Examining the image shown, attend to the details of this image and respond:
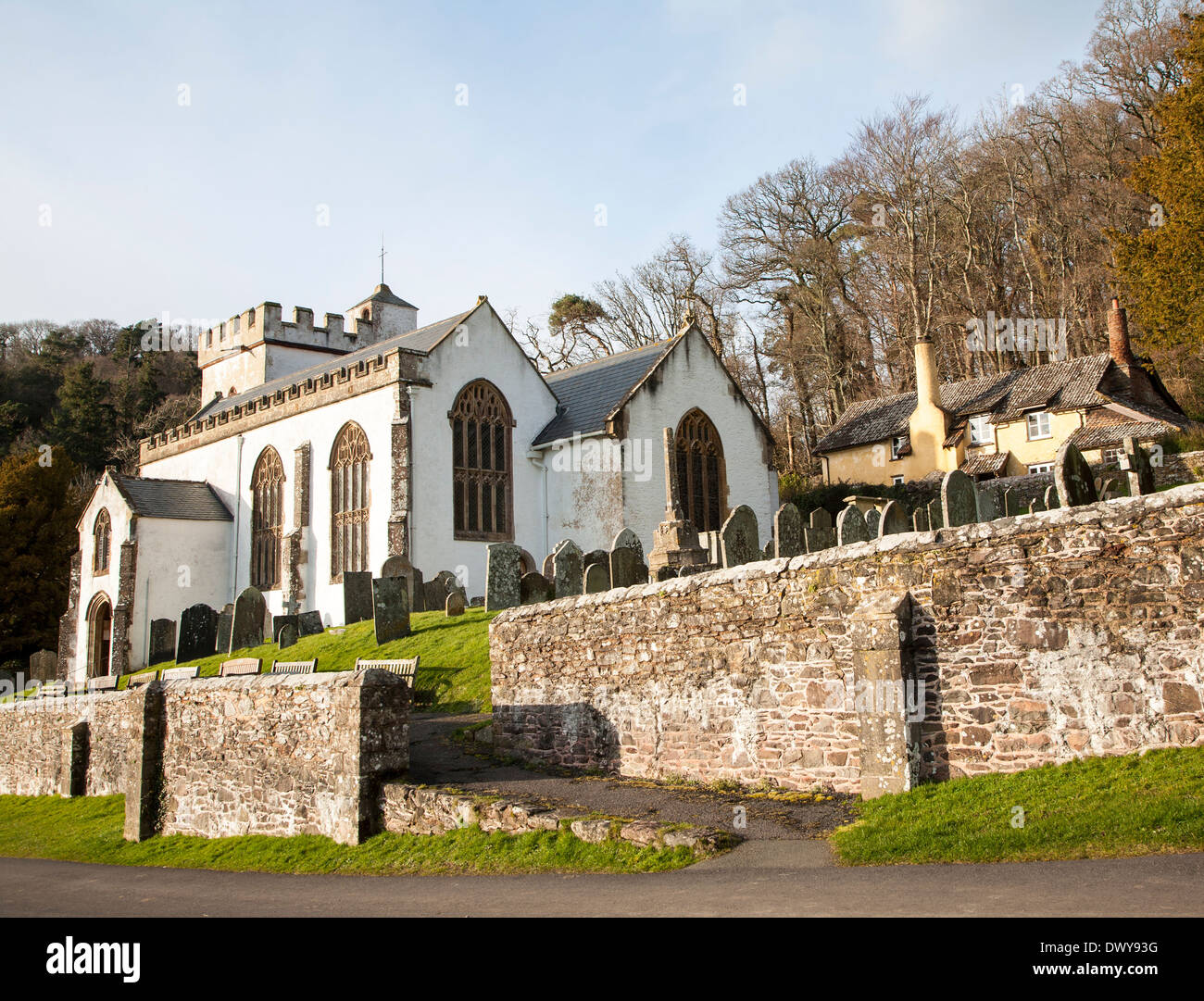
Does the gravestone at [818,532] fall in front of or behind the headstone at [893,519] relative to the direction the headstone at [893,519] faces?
behind

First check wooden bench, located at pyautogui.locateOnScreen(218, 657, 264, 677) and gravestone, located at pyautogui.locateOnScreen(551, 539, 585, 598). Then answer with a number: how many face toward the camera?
2

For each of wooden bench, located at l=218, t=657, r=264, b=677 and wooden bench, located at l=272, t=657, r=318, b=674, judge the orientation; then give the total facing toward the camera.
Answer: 2

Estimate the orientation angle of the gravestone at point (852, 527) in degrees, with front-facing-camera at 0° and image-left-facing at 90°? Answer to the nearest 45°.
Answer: approximately 315°

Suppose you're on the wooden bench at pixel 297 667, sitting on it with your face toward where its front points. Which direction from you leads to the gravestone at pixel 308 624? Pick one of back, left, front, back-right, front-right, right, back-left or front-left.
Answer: back

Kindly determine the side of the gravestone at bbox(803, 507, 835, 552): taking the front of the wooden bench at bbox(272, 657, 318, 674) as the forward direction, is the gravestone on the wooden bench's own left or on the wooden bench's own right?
on the wooden bench's own left
